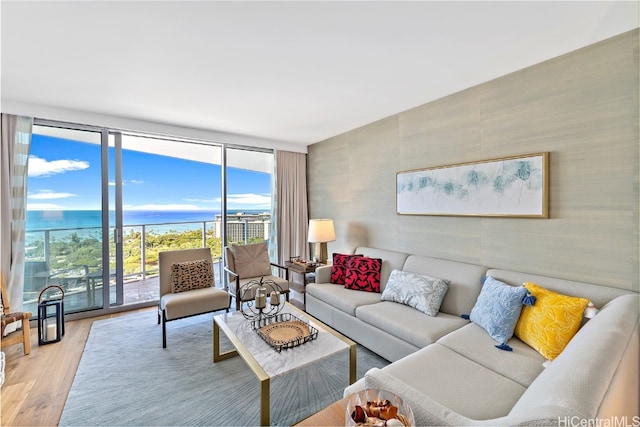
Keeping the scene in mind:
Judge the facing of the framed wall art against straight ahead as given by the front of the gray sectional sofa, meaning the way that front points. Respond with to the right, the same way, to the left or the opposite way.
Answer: the same way

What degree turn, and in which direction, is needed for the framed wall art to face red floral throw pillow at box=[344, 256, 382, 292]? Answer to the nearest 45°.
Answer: approximately 45° to its right

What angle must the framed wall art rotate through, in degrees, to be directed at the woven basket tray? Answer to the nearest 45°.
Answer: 0° — it already faces it

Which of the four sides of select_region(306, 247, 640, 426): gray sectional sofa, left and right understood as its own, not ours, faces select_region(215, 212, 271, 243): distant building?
right

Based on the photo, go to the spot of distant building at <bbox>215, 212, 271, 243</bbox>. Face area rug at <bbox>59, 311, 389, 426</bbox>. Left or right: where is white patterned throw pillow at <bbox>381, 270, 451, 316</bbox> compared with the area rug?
left

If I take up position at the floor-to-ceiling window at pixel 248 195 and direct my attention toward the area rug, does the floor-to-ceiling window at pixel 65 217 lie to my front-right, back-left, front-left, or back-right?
front-right

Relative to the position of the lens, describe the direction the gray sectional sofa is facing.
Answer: facing the viewer and to the left of the viewer

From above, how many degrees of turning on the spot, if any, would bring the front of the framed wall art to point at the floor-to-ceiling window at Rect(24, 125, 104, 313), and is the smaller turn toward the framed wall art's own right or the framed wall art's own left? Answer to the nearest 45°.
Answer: approximately 45° to the framed wall art's own right

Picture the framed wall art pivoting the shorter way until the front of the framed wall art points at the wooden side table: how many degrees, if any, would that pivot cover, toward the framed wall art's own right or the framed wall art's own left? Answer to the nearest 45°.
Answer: approximately 45° to the framed wall art's own right

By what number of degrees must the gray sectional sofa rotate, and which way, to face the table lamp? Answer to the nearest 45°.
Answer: approximately 90° to its right

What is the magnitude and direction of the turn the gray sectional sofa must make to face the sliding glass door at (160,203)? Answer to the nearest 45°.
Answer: approximately 45° to its right

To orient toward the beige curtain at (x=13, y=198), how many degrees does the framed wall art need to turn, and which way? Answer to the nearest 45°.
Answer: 0° — it already faces it

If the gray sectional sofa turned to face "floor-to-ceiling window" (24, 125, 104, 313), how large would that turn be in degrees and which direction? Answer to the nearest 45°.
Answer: approximately 45° to its right

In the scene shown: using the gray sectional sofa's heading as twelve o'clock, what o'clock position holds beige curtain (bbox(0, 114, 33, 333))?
The beige curtain is roughly at 1 o'clock from the gray sectional sofa.

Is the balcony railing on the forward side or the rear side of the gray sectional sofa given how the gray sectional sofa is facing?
on the forward side

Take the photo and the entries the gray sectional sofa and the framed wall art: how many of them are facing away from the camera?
0

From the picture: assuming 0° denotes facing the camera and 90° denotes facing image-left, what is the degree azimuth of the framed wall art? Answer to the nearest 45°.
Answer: approximately 45°
